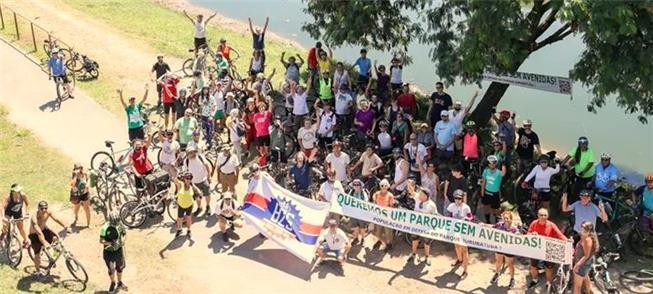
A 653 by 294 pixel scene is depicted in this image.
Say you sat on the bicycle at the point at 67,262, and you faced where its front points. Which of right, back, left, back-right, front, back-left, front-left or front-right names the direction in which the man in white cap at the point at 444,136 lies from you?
front-left

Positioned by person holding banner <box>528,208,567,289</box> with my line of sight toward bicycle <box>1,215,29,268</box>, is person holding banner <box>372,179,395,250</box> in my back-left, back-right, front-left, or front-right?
front-right

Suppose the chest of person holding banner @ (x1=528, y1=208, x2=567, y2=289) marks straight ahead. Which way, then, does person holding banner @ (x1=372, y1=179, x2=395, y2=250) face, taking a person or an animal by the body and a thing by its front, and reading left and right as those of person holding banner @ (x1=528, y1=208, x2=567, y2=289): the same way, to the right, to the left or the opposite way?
the same way

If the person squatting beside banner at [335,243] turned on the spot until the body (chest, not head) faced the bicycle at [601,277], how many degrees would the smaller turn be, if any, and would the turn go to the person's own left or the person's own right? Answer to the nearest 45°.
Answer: approximately 90° to the person's own left

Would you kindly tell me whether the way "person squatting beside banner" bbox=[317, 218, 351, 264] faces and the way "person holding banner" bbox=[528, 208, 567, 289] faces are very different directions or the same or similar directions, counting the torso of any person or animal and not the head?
same or similar directions

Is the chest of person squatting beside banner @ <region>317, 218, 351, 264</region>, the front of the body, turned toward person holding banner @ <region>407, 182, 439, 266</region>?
no

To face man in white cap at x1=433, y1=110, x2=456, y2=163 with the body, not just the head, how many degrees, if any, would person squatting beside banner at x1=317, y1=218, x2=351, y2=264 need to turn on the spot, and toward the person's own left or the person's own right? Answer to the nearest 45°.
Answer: approximately 135° to the person's own left

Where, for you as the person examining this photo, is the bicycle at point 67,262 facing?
facing the viewer and to the right of the viewer

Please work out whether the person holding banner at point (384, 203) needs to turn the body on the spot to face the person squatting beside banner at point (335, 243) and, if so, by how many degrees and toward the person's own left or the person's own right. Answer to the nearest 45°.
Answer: approximately 90° to the person's own right

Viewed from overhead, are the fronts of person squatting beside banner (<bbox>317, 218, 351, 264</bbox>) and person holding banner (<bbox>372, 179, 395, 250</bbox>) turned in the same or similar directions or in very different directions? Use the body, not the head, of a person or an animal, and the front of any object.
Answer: same or similar directions

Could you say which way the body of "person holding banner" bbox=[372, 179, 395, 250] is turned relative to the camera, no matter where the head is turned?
toward the camera

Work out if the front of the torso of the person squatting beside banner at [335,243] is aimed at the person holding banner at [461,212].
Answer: no

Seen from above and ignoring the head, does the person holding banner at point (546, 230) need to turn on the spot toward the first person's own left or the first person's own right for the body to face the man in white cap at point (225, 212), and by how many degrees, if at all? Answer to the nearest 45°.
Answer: approximately 90° to the first person's own right

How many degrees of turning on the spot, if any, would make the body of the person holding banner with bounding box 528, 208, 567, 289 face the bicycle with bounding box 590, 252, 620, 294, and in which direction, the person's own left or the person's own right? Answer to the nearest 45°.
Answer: approximately 90° to the person's own left

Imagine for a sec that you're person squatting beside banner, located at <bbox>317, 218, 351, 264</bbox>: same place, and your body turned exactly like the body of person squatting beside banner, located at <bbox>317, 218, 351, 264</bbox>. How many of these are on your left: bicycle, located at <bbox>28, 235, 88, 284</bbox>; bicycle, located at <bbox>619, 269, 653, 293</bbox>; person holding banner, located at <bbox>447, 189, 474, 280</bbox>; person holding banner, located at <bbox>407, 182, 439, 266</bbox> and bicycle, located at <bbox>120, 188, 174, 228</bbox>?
3

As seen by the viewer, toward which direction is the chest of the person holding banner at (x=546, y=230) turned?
toward the camera
